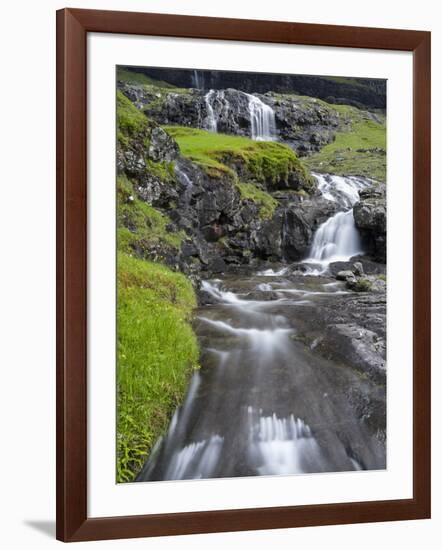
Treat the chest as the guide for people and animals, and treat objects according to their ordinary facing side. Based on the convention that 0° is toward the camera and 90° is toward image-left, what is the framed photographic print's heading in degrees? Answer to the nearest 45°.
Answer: approximately 315°
